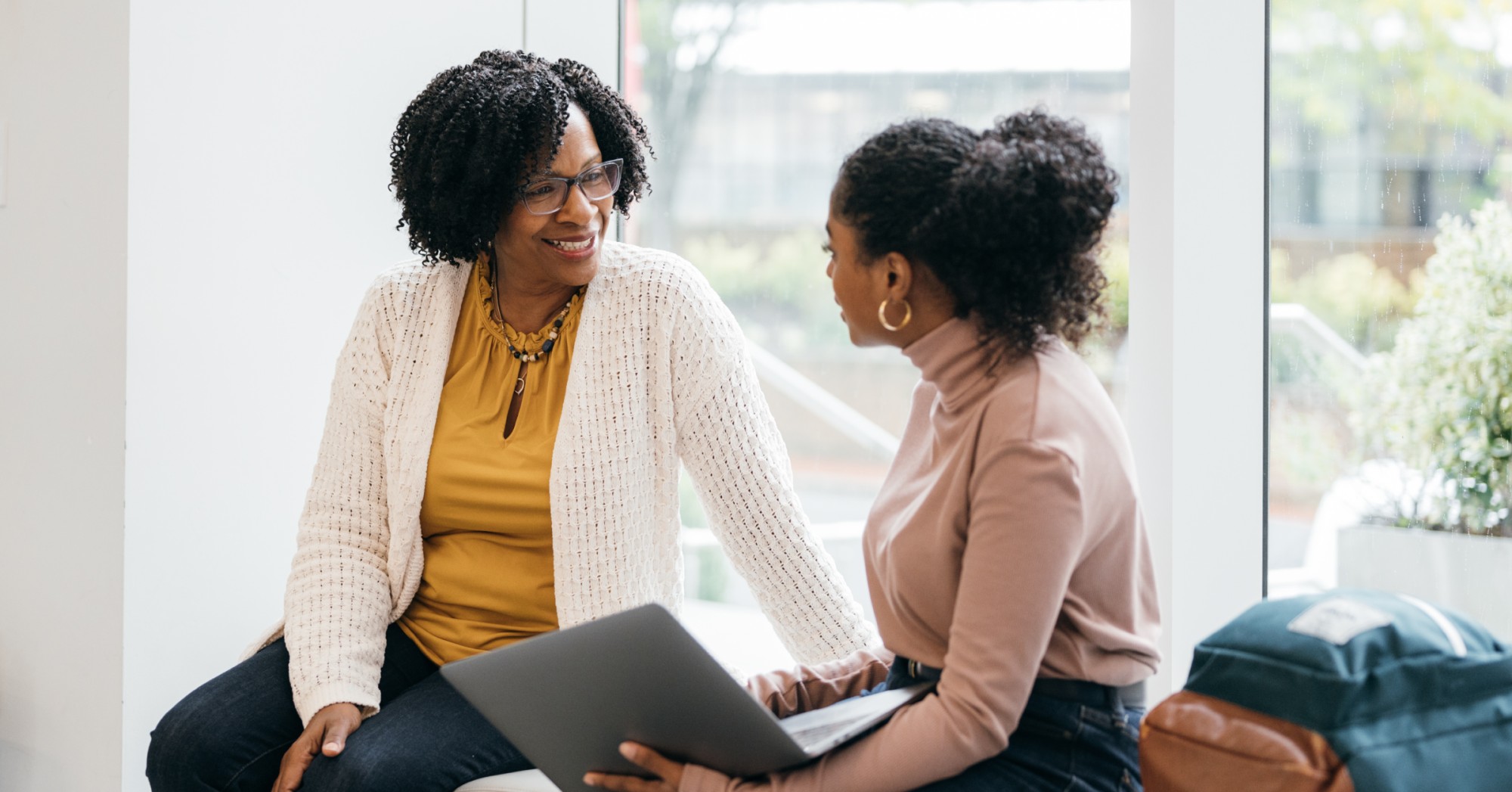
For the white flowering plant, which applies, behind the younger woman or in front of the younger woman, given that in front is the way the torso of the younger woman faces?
behind

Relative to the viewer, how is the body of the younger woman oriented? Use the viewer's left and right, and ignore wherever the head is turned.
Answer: facing to the left of the viewer

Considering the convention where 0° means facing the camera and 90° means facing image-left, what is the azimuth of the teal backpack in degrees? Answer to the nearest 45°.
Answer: approximately 45°

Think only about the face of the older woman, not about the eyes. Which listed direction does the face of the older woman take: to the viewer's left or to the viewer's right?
to the viewer's right

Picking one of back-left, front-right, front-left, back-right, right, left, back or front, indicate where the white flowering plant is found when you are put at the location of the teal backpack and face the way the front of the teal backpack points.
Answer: back-right

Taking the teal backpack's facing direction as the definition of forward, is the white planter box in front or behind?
behind
